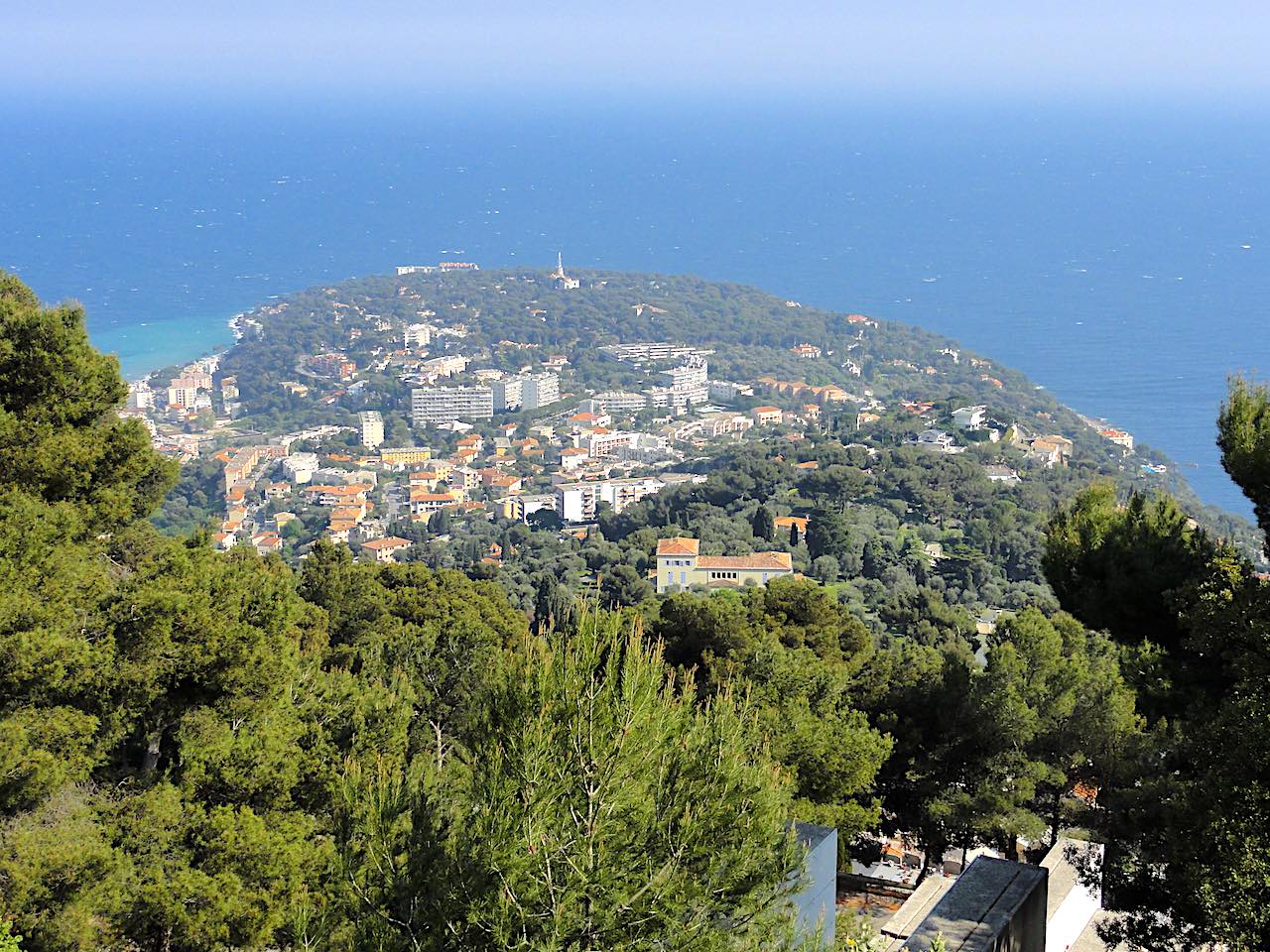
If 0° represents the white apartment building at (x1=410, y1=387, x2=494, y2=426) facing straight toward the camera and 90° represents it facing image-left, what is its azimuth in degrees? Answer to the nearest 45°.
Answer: approximately 0°

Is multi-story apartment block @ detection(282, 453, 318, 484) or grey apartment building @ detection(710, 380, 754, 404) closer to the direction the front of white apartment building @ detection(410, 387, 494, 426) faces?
the multi-story apartment block

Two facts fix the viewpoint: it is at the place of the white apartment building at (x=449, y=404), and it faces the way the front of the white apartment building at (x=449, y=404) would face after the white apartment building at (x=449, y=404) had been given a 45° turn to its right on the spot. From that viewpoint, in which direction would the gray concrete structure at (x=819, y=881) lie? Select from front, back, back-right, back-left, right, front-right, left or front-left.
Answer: front-left

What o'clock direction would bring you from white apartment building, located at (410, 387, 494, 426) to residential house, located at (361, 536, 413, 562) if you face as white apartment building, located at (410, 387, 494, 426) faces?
The residential house is roughly at 12 o'clock from the white apartment building.

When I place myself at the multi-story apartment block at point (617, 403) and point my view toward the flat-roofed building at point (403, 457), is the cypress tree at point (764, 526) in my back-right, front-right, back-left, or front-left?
front-left

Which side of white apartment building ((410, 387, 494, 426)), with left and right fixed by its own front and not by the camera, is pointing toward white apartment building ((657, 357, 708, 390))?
left

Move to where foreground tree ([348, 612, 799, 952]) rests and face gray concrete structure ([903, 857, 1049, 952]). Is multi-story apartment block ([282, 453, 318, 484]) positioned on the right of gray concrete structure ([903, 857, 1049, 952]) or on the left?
left

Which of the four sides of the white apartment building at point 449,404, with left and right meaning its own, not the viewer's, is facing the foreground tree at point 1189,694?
front

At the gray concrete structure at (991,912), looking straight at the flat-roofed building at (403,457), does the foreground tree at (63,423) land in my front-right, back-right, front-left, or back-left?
front-left

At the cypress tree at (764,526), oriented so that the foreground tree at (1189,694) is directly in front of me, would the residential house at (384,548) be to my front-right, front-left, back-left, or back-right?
back-right

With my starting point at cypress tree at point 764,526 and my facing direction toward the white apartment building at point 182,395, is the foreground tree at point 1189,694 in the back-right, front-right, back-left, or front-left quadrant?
back-left

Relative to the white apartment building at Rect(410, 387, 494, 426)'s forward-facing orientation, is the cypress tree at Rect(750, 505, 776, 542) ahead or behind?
ahead

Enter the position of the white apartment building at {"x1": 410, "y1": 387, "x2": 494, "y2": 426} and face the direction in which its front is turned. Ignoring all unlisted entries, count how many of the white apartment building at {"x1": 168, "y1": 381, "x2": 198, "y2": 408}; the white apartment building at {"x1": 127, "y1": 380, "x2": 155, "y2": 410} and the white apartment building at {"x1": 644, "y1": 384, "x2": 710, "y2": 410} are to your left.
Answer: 1

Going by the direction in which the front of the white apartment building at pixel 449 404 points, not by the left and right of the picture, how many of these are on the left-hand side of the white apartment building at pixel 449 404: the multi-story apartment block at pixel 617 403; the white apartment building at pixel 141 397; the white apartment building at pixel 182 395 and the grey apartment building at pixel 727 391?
2

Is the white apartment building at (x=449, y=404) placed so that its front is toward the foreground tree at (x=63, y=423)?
yes

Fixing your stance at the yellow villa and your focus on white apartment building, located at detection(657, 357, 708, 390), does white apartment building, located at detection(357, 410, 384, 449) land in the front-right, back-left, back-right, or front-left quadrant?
front-left

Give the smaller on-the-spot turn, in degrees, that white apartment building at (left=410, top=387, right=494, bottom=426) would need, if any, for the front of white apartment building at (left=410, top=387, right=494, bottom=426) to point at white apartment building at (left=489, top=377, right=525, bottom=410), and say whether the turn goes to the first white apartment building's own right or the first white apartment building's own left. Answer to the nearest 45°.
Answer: approximately 135° to the first white apartment building's own left

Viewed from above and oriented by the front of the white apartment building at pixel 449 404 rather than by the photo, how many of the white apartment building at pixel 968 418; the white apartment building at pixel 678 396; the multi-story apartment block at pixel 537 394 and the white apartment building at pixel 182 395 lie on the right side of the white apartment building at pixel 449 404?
1

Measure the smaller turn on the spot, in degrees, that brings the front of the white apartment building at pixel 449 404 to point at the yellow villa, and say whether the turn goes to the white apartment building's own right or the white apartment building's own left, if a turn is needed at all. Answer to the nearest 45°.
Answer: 0° — it already faces it
